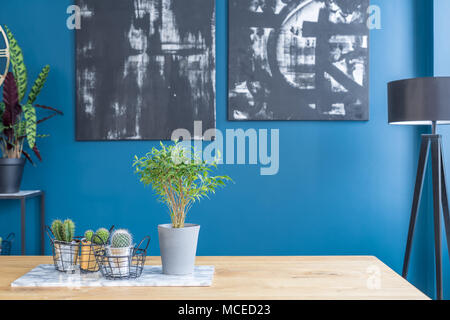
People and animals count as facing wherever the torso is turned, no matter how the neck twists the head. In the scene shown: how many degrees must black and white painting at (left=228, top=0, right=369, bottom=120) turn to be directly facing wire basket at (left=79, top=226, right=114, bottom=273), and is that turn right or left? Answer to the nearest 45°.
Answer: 0° — it already faces it

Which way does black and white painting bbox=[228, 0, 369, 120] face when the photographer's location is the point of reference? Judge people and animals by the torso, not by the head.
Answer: facing the viewer

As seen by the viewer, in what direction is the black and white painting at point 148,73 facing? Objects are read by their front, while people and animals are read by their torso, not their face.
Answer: toward the camera

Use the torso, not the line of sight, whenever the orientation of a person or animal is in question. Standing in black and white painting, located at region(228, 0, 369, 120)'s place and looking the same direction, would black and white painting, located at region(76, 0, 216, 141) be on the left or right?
on its right

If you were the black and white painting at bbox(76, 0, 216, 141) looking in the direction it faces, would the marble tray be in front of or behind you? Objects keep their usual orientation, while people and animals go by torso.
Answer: in front

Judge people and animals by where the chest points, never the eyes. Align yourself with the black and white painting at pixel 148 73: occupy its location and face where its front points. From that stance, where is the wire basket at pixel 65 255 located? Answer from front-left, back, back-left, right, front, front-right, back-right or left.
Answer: front

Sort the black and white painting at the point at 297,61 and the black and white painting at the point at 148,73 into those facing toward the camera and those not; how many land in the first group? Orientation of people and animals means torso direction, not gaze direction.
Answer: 2

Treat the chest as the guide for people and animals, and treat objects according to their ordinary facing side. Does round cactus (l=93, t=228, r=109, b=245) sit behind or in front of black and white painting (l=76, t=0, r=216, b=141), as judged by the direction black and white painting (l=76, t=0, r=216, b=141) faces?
in front

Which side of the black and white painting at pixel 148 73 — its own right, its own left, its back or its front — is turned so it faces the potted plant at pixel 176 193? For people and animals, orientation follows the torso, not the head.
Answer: front

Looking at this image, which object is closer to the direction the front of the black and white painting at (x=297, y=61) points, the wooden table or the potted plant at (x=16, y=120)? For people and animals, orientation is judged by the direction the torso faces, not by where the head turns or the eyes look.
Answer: the wooden table

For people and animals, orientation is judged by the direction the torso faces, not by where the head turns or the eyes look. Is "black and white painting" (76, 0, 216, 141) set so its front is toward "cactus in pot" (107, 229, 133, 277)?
yes

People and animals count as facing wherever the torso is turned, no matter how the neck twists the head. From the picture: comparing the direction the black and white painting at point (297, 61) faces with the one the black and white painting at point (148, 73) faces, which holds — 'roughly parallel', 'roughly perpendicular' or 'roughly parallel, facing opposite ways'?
roughly parallel
